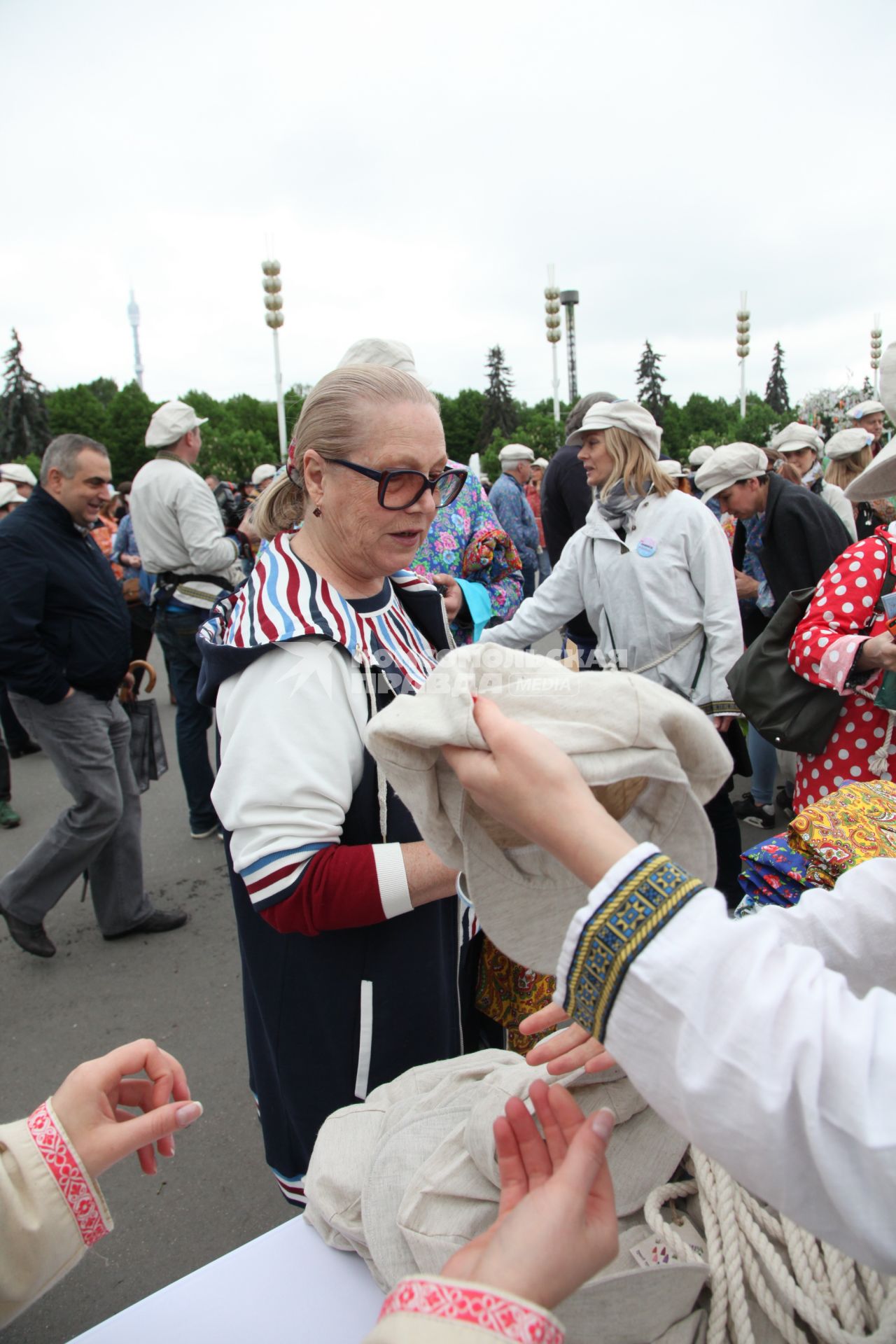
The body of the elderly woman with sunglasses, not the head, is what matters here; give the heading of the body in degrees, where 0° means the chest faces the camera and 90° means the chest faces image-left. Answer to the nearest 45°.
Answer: approximately 315°

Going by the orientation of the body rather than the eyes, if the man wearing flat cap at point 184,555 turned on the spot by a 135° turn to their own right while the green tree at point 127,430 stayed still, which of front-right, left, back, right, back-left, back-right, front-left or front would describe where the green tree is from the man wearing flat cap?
back

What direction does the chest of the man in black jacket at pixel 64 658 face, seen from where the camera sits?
to the viewer's right

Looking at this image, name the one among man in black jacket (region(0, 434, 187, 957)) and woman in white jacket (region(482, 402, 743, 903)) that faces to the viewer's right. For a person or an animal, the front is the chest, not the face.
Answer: the man in black jacket

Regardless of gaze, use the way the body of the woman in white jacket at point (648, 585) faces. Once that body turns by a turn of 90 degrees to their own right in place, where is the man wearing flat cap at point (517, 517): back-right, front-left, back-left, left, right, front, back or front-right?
front-right

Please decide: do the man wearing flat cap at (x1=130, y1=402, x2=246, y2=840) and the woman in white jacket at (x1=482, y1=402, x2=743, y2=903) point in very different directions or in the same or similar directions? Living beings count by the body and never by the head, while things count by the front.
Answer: very different directions

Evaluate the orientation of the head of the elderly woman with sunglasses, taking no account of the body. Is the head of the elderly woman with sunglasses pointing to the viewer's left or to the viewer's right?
to the viewer's right

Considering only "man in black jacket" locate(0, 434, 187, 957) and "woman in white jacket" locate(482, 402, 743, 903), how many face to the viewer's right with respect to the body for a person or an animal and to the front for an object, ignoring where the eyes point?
1

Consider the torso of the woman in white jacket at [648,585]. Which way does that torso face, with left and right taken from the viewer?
facing the viewer and to the left of the viewer

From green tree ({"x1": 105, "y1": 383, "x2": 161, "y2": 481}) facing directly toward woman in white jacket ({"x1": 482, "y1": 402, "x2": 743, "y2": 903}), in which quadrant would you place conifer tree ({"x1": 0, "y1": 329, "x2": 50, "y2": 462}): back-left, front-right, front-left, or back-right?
back-right

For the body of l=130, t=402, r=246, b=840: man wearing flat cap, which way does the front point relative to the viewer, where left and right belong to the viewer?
facing away from the viewer and to the right of the viewer

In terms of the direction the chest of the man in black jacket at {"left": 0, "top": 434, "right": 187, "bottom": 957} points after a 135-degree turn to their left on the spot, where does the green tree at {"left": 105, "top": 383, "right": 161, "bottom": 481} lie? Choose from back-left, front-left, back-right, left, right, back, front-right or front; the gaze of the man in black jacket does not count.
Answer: front-right

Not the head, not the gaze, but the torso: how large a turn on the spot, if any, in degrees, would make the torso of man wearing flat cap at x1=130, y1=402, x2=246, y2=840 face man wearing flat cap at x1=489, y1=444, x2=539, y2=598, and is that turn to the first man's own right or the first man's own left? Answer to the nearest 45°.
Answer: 0° — they already face them

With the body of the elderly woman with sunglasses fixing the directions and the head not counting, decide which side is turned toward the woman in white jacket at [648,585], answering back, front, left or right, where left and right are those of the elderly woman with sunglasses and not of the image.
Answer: left

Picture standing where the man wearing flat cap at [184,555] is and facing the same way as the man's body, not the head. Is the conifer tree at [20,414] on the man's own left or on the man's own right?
on the man's own left

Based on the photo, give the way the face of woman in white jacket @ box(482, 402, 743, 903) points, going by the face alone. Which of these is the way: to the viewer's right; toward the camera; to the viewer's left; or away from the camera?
to the viewer's left
